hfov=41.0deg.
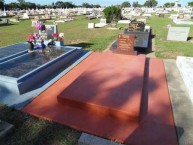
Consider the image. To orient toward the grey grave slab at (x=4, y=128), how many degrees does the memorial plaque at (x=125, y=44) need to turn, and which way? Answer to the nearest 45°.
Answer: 0° — it already faces it

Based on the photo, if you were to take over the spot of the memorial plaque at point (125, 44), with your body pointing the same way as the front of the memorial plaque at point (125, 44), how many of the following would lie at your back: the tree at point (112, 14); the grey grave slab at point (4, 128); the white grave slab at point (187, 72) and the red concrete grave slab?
1

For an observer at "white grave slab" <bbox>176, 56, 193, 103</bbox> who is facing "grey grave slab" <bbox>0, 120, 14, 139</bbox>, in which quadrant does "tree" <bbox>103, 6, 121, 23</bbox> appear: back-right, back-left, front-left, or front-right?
back-right

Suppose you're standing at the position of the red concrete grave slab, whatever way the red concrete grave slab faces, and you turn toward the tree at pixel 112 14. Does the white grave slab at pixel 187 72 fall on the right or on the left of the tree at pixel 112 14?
right

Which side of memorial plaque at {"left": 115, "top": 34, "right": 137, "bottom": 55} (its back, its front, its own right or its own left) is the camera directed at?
front

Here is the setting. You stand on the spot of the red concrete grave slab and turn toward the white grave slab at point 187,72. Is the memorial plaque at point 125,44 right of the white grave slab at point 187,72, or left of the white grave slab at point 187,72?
left

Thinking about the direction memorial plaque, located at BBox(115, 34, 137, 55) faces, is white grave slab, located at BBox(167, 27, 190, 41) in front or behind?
behind

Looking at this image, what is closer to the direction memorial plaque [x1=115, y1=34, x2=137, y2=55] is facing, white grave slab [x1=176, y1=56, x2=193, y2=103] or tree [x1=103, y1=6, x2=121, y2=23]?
the white grave slab

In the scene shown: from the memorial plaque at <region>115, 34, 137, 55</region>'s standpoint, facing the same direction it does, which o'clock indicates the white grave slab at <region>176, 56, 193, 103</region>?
The white grave slab is roughly at 11 o'clock from the memorial plaque.

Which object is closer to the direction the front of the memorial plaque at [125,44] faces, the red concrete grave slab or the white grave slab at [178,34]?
the red concrete grave slab

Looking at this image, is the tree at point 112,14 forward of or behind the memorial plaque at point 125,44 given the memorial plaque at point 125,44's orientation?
behind

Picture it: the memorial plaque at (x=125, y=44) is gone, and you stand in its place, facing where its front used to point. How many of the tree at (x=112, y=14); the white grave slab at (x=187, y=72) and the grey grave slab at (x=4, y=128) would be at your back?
1

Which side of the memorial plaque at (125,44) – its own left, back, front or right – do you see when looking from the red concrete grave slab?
front
